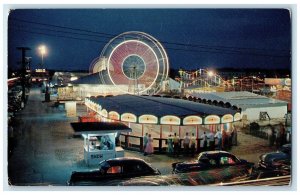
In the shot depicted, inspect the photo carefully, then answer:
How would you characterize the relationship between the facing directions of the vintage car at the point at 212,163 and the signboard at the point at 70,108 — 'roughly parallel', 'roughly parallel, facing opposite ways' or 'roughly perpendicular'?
roughly perpendicular

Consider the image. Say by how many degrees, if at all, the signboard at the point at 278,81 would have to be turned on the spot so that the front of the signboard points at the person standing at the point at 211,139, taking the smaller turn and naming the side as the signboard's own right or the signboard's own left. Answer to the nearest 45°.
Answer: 0° — it already faces them

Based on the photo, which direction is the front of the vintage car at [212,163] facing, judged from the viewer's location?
facing to the left of the viewer

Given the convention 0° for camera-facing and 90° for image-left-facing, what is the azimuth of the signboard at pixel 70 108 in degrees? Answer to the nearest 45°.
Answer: approximately 0°

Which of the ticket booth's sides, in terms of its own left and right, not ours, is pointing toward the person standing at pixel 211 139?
left
